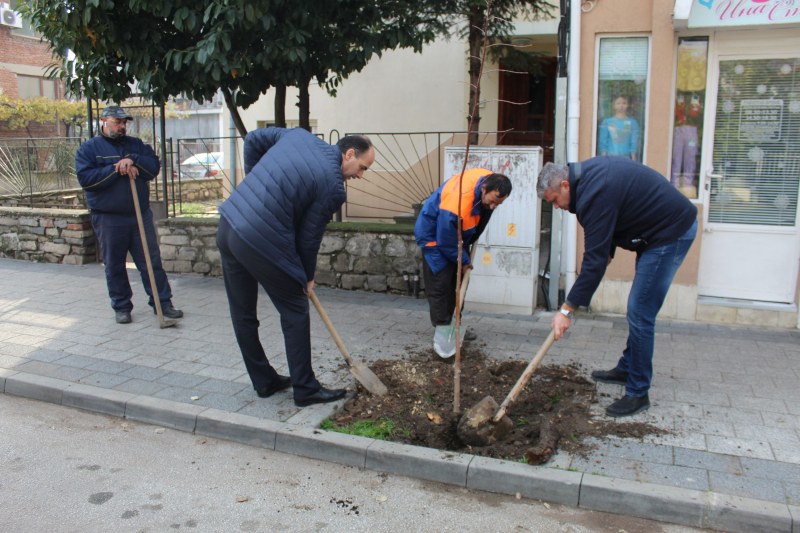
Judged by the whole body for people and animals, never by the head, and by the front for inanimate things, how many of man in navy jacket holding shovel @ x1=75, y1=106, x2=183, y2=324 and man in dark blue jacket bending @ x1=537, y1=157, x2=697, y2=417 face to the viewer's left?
1

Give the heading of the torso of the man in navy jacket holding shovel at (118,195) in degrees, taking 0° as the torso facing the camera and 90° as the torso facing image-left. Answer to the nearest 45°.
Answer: approximately 315°

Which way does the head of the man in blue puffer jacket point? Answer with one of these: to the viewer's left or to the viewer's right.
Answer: to the viewer's right

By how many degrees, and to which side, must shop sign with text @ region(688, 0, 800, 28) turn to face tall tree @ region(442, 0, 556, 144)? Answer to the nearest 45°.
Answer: approximately 135° to its right

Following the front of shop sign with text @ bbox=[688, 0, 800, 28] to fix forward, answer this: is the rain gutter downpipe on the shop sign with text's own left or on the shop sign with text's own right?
on the shop sign with text's own right

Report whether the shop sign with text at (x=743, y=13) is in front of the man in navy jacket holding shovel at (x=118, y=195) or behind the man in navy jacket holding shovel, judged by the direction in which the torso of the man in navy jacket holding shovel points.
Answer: in front

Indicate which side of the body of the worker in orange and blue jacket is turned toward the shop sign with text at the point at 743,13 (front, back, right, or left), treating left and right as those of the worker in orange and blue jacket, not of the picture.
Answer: left

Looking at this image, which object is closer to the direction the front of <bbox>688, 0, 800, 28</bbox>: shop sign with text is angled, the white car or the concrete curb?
the concrete curb

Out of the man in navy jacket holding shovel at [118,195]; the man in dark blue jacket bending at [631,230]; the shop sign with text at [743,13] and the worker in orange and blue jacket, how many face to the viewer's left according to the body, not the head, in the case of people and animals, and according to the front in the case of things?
1

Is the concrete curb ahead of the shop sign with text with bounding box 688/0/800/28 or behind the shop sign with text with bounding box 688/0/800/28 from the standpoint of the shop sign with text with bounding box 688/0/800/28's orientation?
ahead

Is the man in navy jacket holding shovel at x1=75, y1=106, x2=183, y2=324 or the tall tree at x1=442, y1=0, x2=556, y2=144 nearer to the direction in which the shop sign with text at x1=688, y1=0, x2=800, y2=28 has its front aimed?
the man in navy jacket holding shovel

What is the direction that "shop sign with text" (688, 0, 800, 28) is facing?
toward the camera

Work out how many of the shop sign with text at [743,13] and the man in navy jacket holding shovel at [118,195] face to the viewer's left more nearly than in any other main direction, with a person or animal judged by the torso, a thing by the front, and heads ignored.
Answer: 0

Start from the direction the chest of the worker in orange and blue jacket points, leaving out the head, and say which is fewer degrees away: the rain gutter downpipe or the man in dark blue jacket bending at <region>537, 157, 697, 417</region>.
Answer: the man in dark blue jacket bending

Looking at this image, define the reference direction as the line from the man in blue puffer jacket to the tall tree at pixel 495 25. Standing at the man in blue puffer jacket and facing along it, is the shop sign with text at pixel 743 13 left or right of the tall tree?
right

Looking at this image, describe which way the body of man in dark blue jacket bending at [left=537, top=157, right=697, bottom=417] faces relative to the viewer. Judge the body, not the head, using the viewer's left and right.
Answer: facing to the left of the viewer
